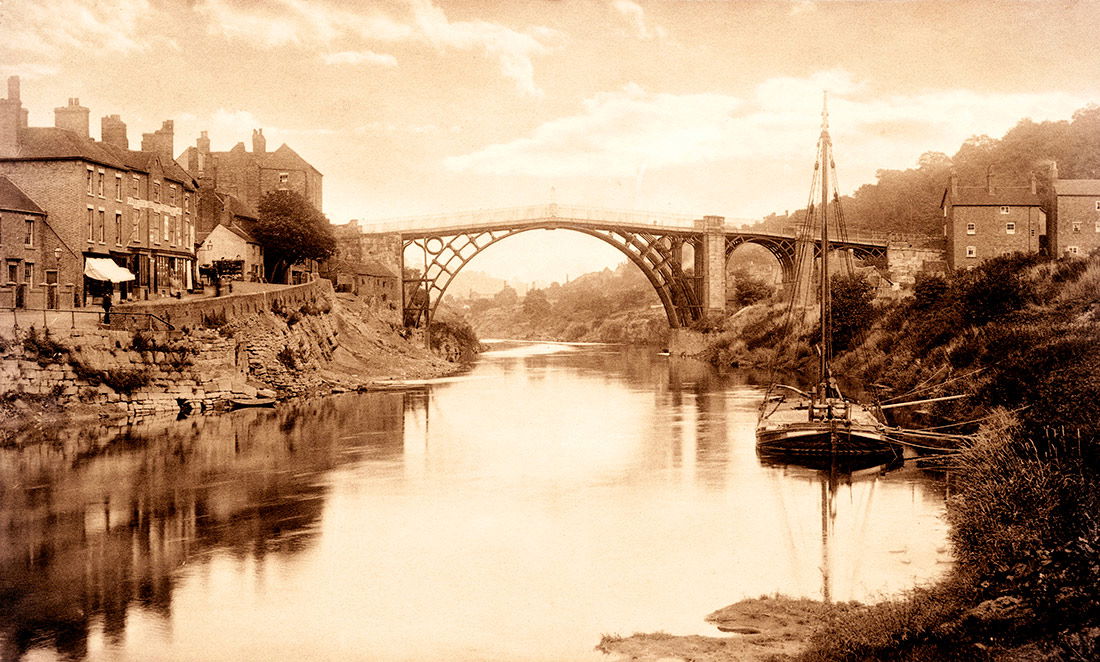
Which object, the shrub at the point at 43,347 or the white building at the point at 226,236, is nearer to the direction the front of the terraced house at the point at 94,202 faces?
the shrub

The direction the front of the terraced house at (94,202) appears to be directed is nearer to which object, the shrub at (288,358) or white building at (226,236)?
the shrub

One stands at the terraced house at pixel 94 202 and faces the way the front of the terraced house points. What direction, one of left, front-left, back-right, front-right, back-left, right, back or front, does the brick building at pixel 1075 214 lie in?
front-left

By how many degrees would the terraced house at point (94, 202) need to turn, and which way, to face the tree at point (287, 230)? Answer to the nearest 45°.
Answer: approximately 90° to its left

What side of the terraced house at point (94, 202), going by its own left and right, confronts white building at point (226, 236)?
left

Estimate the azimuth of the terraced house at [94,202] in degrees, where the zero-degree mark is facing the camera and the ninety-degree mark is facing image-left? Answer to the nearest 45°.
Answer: approximately 315°

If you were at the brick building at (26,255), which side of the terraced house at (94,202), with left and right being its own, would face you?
right

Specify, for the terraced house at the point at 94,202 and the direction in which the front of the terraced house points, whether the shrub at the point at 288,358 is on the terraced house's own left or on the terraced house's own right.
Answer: on the terraced house's own left

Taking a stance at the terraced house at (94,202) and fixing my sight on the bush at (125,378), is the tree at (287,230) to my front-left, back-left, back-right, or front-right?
back-left

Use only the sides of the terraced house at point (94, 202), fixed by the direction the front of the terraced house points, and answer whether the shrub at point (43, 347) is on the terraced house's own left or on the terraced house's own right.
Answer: on the terraced house's own right
